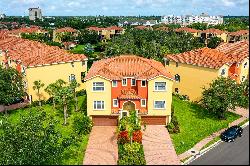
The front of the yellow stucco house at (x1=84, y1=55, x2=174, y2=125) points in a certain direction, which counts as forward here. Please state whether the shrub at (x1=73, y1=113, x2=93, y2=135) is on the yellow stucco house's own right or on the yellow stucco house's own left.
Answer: on the yellow stucco house's own right

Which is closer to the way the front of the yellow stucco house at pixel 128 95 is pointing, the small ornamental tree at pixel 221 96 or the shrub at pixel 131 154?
the shrub

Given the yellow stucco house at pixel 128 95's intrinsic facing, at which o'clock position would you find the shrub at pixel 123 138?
The shrub is roughly at 12 o'clock from the yellow stucco house.

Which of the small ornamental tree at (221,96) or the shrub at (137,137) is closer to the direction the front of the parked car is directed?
the shrub
